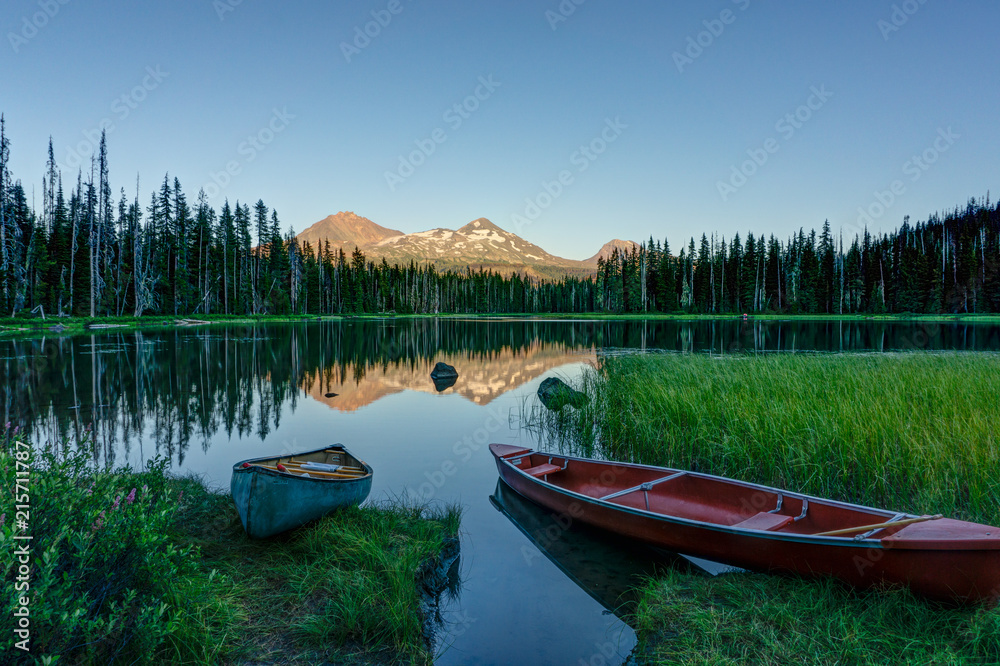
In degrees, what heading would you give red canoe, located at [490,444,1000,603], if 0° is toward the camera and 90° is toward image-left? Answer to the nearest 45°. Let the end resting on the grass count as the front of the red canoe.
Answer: approximately 315°

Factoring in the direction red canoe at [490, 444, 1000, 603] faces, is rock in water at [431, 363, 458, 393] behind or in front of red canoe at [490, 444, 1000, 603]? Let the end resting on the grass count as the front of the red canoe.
behind

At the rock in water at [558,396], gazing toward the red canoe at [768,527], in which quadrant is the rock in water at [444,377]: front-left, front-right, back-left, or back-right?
back-right
